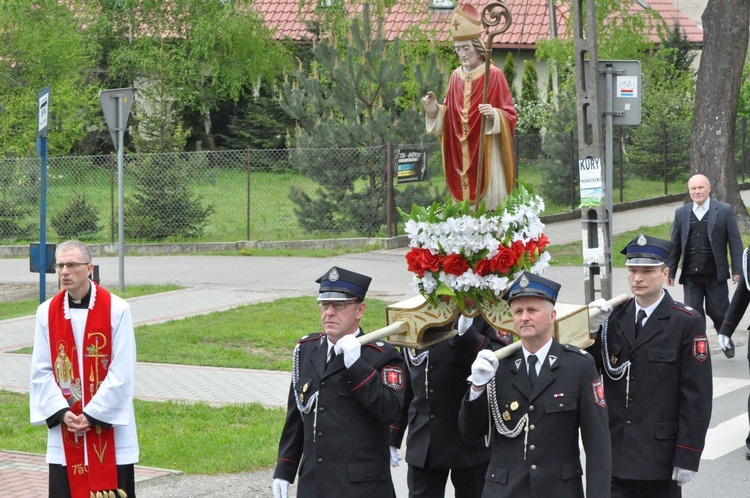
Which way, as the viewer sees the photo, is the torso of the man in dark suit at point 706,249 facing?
toward the camera

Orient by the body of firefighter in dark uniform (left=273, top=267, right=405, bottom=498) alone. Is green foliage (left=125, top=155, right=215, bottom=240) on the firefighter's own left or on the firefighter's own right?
on the firefighter's own right

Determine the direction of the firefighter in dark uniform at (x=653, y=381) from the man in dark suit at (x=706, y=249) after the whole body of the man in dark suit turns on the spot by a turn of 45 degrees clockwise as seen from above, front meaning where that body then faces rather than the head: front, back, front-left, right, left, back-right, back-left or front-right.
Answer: front-left

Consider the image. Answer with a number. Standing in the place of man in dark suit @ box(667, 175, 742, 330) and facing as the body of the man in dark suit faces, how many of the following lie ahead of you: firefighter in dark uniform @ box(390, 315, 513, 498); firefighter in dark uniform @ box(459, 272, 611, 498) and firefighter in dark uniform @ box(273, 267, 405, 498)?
3

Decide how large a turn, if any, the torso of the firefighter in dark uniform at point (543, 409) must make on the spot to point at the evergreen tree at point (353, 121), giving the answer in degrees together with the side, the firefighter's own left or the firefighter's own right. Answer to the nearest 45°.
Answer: approximately 135° to the firefighter's own right

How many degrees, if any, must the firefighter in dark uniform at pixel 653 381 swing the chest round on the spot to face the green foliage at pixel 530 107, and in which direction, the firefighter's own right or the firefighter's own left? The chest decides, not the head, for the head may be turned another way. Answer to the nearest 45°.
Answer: approximately 135° to the firefighter's own right

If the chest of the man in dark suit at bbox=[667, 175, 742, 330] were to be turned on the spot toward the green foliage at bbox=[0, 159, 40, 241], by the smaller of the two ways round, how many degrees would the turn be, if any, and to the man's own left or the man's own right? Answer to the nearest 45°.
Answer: approximately 135° to the man's own right

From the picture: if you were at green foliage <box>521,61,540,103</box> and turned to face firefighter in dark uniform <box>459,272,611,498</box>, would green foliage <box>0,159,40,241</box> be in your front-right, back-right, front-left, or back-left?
front-right

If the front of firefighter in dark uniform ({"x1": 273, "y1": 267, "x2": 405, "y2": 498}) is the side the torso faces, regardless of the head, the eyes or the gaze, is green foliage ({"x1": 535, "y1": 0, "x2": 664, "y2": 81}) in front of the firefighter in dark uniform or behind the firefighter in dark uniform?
behind

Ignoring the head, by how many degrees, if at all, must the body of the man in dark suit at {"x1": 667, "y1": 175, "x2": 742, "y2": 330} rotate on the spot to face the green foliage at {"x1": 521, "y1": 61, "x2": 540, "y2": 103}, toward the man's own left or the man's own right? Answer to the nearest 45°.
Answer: approximately 180°

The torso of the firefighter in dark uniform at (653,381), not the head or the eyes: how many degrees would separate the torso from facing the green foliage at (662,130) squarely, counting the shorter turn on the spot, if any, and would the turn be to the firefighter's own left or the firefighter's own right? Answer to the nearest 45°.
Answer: approximately 135° to the firefighter's own right

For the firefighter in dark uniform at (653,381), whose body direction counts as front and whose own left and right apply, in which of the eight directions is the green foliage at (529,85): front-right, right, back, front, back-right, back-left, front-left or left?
back-right

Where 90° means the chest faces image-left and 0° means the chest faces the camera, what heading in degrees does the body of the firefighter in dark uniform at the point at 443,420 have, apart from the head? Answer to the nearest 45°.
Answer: approximately 45°

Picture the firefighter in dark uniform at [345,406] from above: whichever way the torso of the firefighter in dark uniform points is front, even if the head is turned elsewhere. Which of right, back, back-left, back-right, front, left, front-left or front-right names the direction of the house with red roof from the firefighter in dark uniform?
back-right
